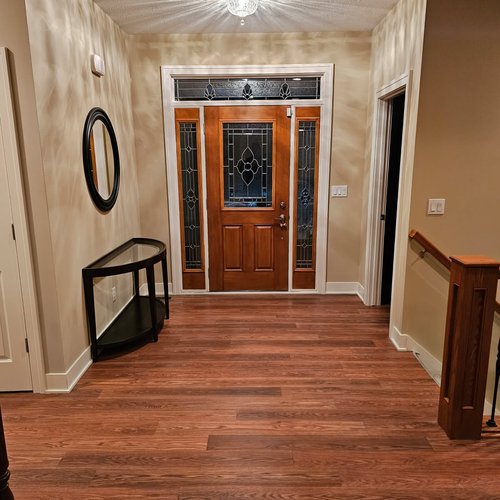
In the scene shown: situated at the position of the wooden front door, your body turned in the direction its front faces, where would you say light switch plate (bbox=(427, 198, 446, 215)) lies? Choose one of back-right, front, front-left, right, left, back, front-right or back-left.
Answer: front-left

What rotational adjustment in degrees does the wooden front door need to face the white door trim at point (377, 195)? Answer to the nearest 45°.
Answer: approximately 90° to its left

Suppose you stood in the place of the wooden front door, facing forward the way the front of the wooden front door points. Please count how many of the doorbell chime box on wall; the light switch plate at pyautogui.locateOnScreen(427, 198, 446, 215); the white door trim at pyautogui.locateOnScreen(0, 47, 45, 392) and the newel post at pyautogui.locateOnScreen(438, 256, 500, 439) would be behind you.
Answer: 0

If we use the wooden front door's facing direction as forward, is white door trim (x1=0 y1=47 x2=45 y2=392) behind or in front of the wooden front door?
in front

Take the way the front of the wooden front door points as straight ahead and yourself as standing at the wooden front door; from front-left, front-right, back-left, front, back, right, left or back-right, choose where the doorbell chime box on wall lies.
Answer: front-right

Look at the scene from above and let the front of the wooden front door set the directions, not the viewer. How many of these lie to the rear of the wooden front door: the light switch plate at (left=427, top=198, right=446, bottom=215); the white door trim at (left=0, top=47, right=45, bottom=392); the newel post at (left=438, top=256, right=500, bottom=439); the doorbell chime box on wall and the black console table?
0

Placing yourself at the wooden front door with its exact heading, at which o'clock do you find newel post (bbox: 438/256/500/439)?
The newel post is roughly at 11 o'clock from the wooden front door.

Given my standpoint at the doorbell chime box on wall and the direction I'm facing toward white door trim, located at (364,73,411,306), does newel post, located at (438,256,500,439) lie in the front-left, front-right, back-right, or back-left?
front-right

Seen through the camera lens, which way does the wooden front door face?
facing the viewer

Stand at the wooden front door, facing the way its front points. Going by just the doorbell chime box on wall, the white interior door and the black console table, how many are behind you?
0
